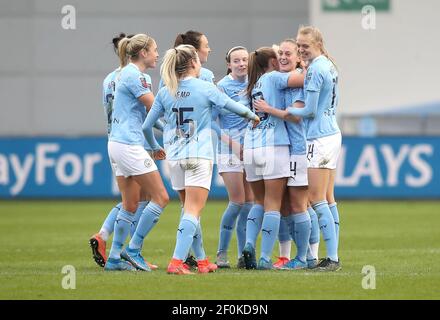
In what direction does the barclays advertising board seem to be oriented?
toward the camera
